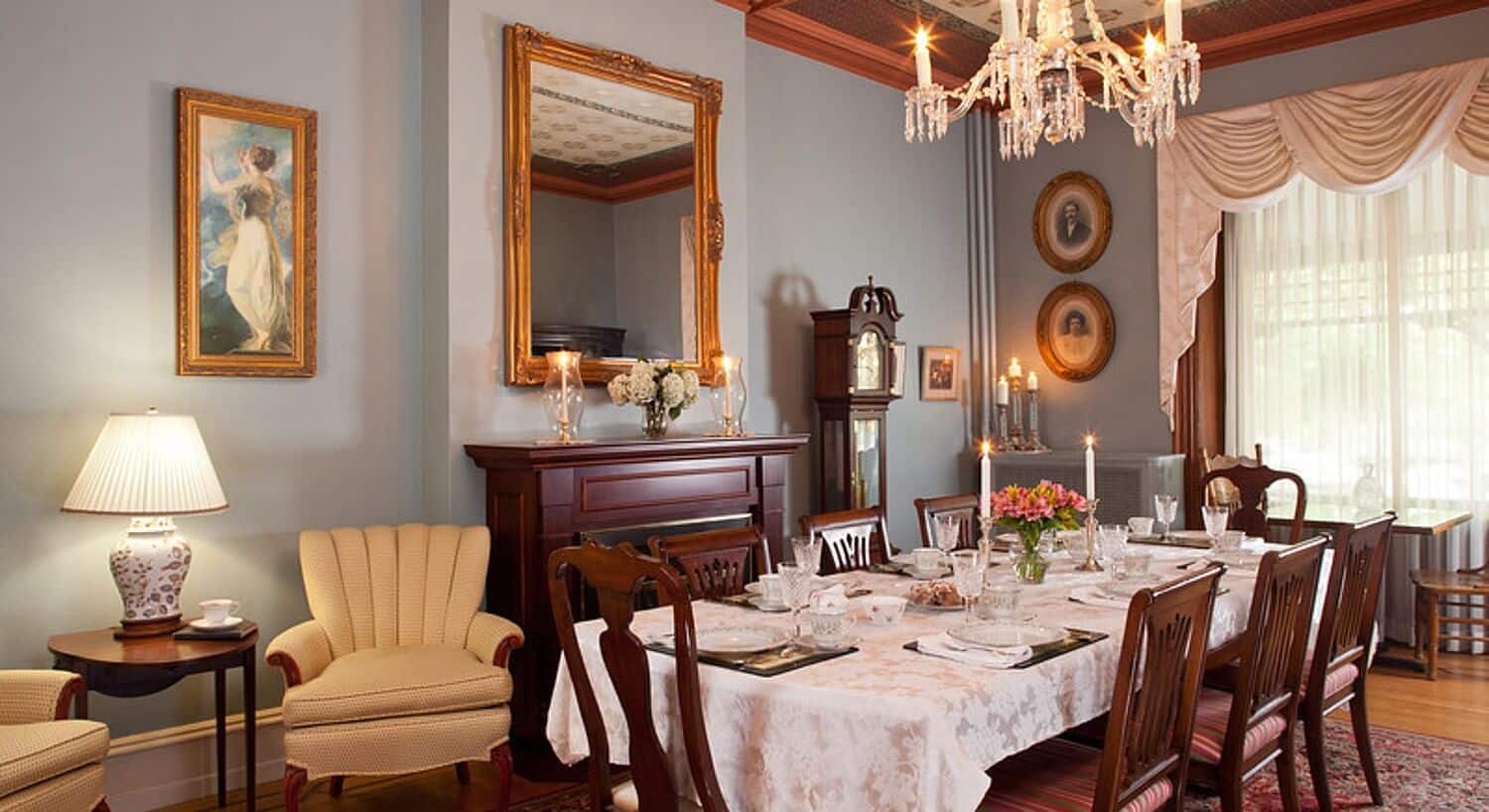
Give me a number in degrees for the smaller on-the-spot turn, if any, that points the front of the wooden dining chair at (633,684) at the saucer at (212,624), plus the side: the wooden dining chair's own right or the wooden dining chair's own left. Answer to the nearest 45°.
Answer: approximately 90° to the wooden dining chair's own left

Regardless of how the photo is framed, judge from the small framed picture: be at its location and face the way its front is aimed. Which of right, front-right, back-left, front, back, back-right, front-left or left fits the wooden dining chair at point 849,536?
front-right

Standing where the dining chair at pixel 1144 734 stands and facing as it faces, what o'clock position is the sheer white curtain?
The sheer white curtain is roughly at 2 o'clock from the dining chair.

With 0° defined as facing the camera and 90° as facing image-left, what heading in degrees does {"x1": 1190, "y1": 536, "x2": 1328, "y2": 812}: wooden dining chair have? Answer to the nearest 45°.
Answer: approximately 135°

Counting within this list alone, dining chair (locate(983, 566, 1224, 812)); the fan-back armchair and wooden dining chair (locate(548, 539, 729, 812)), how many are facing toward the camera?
1

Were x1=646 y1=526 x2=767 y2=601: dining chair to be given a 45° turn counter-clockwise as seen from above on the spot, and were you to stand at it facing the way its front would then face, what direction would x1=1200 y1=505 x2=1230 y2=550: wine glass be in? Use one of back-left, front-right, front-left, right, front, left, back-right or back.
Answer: front

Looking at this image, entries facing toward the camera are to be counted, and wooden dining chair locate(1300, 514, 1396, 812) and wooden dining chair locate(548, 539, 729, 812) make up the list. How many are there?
0

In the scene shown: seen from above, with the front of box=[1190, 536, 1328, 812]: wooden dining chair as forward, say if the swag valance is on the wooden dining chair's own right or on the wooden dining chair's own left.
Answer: on the wooden dining chair's own right

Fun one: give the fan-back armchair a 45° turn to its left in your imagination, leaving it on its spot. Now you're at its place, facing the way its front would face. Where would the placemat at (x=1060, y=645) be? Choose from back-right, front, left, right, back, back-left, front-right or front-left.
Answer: front
